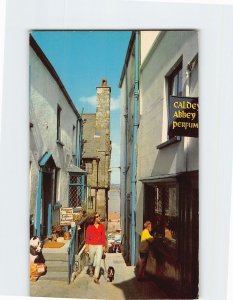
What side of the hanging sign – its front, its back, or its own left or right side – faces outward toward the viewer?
front

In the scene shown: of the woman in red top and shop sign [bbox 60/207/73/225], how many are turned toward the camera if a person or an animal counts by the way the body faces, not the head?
2

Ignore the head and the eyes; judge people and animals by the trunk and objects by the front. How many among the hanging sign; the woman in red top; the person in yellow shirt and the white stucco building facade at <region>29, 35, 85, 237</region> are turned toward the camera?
2

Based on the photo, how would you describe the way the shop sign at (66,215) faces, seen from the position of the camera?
facing the viewer

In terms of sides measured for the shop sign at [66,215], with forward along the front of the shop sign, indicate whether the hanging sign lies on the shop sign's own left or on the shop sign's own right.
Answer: on the shop sign's own left

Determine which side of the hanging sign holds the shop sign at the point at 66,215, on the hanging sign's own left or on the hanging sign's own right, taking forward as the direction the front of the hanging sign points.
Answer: on the hanging sign's own right

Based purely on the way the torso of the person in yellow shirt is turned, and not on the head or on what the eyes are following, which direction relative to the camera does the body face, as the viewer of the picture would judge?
to the viewer's right

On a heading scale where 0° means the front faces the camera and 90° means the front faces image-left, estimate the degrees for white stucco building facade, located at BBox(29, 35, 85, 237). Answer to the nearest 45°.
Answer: approximately 270°
